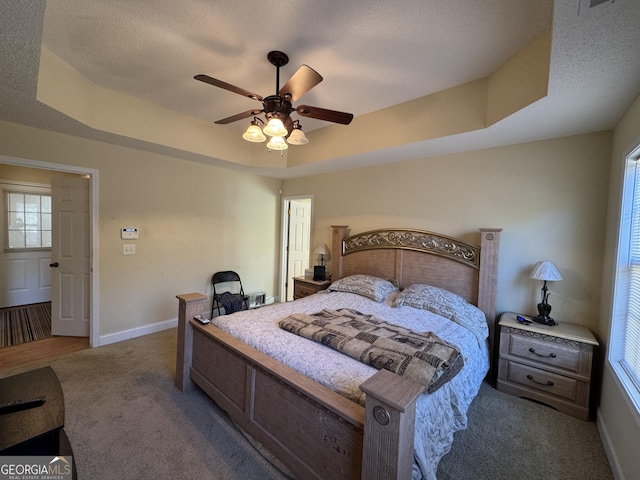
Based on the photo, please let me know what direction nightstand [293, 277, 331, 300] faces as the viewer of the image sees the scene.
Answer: facing the viewer and to the left of the viewer

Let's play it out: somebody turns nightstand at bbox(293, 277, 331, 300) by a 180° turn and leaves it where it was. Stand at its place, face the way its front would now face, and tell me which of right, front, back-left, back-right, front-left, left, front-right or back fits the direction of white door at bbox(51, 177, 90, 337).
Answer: back-left

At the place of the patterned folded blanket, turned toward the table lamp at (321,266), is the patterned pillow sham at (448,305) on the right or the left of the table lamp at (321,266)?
right

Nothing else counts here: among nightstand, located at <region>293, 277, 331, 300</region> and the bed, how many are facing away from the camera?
0

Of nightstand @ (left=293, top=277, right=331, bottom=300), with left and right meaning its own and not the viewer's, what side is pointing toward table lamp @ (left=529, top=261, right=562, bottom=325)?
left

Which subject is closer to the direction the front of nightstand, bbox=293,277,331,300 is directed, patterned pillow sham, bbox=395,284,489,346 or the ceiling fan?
the ceiling fan

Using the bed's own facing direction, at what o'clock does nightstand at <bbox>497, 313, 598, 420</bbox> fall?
The nightstand is roughly at 7 o'clock from the bed.

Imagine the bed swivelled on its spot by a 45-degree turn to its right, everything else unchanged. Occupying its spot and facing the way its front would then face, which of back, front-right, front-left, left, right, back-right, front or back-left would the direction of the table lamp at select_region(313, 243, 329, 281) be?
right
